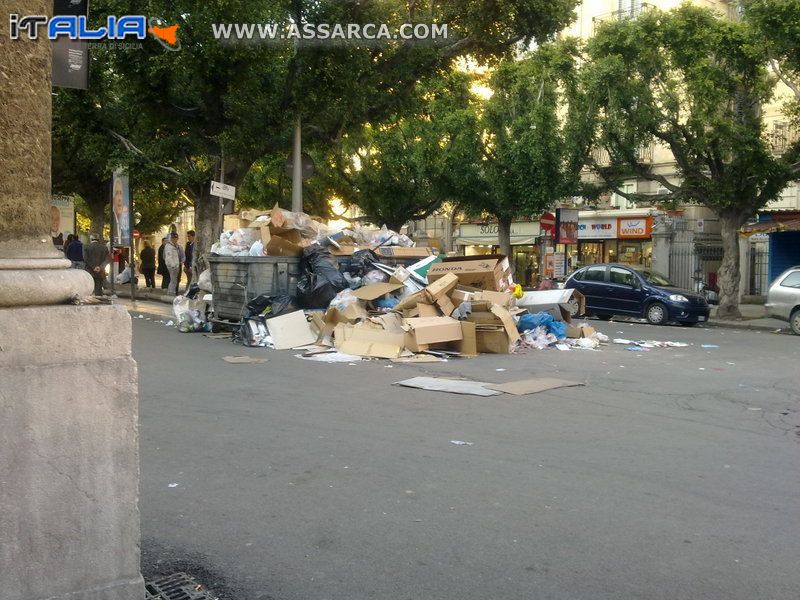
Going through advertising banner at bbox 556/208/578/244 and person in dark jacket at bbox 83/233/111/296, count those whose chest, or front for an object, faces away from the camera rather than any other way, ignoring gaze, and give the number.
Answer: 1

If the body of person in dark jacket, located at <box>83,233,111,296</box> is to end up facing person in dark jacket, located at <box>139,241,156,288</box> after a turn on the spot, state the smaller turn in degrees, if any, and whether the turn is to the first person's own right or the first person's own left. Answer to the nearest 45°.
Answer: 0° — they already face them

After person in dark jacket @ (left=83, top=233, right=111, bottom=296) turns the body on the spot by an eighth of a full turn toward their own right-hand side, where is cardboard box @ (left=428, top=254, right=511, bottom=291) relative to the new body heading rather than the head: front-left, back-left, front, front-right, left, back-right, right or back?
right

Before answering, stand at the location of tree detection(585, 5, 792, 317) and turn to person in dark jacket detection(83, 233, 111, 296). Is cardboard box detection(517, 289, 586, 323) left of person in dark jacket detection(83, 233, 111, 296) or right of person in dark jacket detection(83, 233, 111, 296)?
left

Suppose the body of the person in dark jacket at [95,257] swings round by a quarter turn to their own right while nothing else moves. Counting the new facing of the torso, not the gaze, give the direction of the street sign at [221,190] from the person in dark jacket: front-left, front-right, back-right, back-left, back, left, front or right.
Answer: front-right

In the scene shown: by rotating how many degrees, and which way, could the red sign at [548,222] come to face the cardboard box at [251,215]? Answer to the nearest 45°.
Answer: approximately 45° to its right

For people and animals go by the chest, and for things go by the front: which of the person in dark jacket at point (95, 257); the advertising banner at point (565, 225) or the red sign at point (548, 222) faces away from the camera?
the person in dark jacket

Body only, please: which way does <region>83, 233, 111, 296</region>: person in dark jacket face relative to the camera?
away from the camera

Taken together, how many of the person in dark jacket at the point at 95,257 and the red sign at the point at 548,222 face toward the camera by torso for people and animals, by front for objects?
1

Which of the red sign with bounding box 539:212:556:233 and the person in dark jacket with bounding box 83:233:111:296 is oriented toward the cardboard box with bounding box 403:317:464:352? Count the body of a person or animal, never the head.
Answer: the red sign

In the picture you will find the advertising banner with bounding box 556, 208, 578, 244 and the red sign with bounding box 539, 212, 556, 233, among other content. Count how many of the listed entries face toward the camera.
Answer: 2

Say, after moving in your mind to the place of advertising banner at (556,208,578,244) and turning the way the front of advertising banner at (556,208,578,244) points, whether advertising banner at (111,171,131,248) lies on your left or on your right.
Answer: on your right
